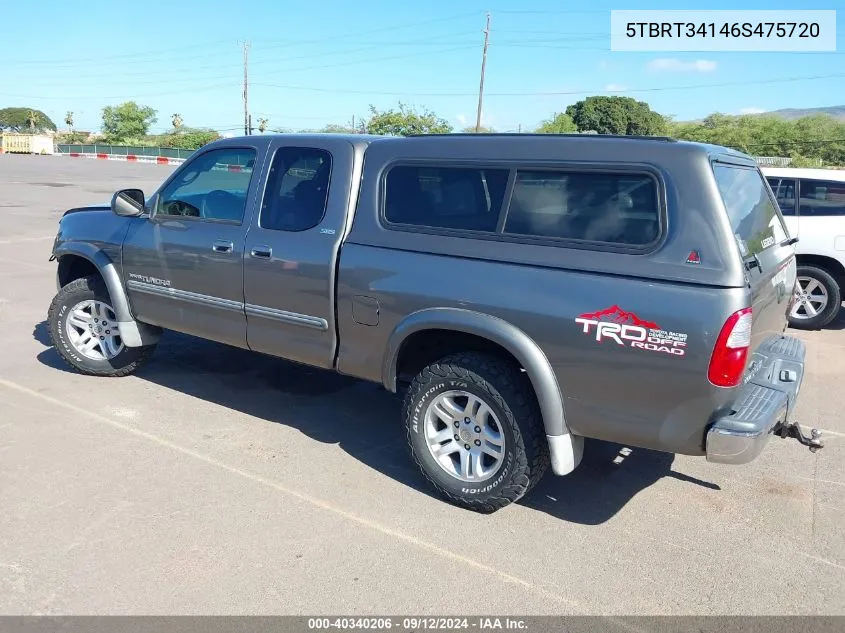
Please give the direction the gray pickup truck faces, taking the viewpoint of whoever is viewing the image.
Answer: facing away from the viewer and to the left of the viewer

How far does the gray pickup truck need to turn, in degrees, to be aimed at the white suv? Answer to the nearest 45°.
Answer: approximately 90° to its right
